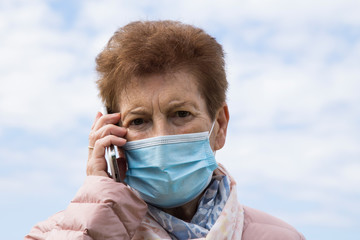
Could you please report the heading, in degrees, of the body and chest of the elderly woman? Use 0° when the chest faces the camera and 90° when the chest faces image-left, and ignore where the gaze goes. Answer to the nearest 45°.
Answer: approximately 0°
